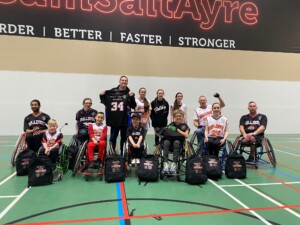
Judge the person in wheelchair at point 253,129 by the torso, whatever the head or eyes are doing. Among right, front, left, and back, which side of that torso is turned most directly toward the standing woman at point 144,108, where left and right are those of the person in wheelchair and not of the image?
right

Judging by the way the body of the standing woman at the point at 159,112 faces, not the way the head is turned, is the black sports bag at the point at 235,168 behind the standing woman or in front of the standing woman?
in front

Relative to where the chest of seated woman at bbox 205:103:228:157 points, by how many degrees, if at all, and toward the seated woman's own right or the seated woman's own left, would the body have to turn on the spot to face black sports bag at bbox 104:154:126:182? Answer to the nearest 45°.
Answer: approximately 45° to the seated woman's own right

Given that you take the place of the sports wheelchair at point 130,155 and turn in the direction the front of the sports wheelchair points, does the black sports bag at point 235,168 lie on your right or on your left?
on your left

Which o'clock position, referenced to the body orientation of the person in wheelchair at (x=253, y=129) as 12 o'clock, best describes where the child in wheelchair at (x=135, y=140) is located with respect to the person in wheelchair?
The child in wheelchair is roughly at 2 o'clock from the person in wheelchair.

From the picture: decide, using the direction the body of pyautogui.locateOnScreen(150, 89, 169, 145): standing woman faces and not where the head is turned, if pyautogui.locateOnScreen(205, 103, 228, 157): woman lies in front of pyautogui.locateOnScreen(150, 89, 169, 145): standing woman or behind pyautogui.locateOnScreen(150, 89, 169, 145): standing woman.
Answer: in front

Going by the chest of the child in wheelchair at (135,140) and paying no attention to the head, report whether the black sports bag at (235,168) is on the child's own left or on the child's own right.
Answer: on the child's own left

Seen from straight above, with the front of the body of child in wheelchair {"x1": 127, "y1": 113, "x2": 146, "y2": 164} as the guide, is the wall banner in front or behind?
behind
